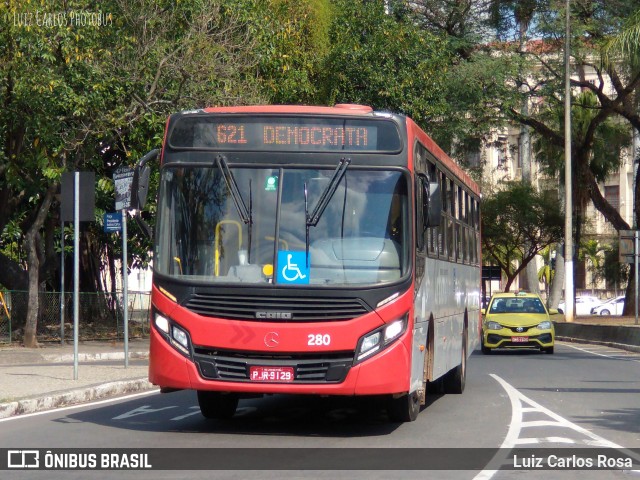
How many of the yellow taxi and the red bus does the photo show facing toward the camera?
2

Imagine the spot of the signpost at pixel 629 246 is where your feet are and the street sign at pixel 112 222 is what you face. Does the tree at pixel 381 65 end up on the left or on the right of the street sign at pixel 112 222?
right

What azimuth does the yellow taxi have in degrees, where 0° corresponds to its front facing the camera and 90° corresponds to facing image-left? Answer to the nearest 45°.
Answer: approximately 0°
